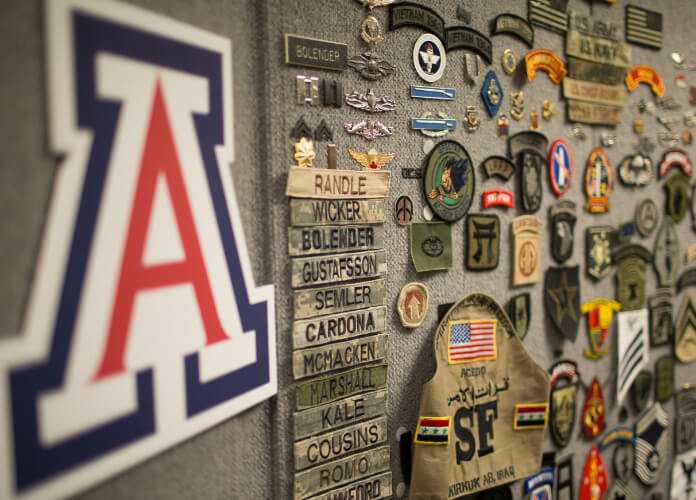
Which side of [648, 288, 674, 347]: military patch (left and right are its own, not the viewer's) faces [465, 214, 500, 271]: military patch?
right

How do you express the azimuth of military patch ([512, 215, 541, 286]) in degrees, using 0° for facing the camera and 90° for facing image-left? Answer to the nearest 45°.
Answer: approximately 315°
